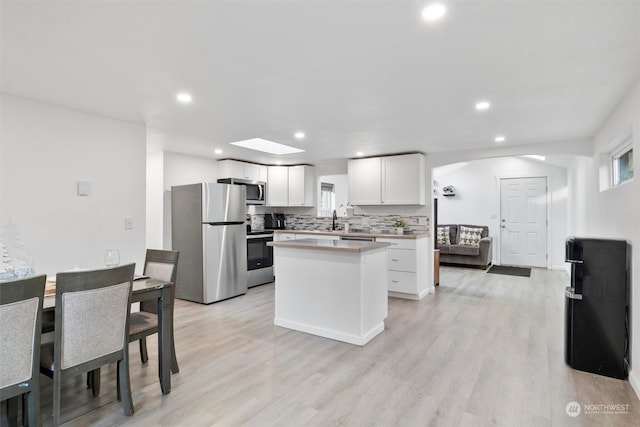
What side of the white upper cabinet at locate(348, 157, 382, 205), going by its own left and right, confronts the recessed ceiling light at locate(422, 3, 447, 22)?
front

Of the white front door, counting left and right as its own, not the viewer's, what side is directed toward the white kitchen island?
front

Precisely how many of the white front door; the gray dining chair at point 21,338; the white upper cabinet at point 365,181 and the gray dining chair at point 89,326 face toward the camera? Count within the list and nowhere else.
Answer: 2

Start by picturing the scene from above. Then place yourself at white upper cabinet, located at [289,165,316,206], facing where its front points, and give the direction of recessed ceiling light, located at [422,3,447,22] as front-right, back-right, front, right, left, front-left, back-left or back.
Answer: front-left

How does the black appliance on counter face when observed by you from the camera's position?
facing the viewer and to the right of the viewer

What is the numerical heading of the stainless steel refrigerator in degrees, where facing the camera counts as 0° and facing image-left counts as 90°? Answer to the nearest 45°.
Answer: approximately 315°

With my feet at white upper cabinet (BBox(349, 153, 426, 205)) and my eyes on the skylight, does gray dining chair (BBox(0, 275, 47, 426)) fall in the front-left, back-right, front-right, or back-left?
front-left

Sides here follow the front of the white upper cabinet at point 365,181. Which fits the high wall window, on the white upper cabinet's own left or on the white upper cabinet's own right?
on the white upper cabinet's own left

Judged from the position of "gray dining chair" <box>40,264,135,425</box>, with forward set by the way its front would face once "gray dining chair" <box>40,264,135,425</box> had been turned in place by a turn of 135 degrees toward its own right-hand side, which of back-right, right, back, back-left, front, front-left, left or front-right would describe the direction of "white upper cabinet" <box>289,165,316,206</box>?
front-left

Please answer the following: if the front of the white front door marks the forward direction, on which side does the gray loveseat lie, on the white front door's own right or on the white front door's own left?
on the white front door's own right

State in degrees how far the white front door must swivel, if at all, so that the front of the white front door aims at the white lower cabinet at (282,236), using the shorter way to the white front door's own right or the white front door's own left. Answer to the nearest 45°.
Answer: approximately 45° to the white front door's own right

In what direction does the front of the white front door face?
toward the camera

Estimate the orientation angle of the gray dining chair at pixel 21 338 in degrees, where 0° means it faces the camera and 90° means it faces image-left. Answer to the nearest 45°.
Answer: approximately 135°

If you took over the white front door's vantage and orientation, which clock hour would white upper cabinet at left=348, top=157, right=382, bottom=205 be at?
The white upper cabinet is roughly at 1 o'clock from the white front door.

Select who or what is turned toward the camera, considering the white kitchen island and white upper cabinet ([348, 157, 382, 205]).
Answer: the white upper cabinet
